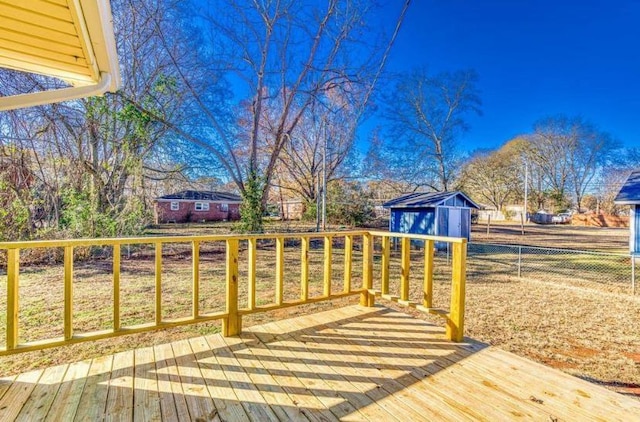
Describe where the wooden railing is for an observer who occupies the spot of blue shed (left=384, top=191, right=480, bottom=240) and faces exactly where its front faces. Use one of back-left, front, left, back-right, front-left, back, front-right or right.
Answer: front-right

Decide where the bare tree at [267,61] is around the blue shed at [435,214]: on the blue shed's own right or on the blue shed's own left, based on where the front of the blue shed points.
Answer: on the blue shed's own right

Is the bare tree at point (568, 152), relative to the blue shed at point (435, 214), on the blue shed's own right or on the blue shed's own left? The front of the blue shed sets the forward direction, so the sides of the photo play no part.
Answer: on the blue shed's own left

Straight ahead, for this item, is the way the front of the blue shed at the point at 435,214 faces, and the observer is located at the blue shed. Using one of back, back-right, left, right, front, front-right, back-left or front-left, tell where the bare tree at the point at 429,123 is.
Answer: back-left

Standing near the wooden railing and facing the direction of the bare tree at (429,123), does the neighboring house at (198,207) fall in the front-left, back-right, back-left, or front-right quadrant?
front-left

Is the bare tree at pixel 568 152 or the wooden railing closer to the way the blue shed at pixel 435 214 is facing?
the wooden railing

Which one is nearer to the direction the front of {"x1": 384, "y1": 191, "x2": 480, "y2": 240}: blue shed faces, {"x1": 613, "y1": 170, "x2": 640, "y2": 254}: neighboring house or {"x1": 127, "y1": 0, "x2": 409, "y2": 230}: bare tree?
the neighboring house

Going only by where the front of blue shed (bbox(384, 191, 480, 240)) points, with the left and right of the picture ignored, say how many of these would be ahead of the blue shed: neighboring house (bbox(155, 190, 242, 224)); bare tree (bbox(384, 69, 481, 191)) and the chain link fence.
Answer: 1

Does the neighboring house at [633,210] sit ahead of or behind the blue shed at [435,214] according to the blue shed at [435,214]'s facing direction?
ahead

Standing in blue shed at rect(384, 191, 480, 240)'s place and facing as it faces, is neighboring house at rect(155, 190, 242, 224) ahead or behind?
behind

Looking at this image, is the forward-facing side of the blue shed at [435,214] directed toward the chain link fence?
yes

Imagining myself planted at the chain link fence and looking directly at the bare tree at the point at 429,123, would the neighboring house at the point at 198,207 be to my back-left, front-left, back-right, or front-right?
front-left

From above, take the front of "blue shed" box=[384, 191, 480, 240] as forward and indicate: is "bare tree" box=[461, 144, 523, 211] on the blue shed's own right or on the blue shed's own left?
on the blue shed's own left

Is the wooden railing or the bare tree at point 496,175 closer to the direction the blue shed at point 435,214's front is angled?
the wooden railing
